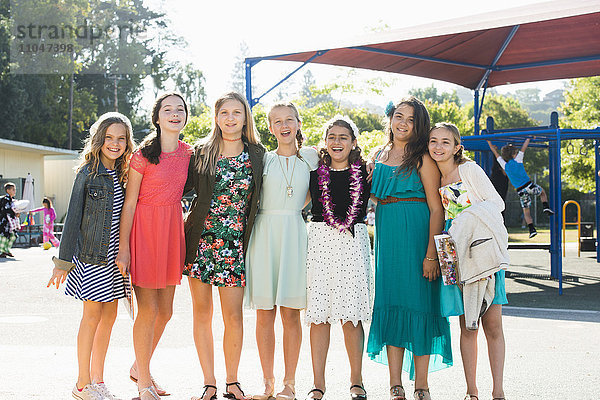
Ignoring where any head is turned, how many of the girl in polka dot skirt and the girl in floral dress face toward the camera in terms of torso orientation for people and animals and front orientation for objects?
2

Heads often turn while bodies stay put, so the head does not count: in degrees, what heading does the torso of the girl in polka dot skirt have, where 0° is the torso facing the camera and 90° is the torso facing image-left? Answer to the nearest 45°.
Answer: approximately 0°

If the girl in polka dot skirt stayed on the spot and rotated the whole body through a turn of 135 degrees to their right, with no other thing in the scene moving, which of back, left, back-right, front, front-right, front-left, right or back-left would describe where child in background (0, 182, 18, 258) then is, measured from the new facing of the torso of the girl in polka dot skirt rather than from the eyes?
front

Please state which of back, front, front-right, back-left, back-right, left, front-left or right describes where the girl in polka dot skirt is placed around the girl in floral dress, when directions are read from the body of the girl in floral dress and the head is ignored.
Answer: left

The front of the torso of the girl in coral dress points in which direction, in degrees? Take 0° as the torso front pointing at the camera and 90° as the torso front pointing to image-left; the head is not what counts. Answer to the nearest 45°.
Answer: approximately 315°

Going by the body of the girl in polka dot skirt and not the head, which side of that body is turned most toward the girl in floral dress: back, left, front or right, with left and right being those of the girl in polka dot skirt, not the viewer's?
right

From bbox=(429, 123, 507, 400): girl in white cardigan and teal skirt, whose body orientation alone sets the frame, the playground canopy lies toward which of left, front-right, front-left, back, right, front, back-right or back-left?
back-right
